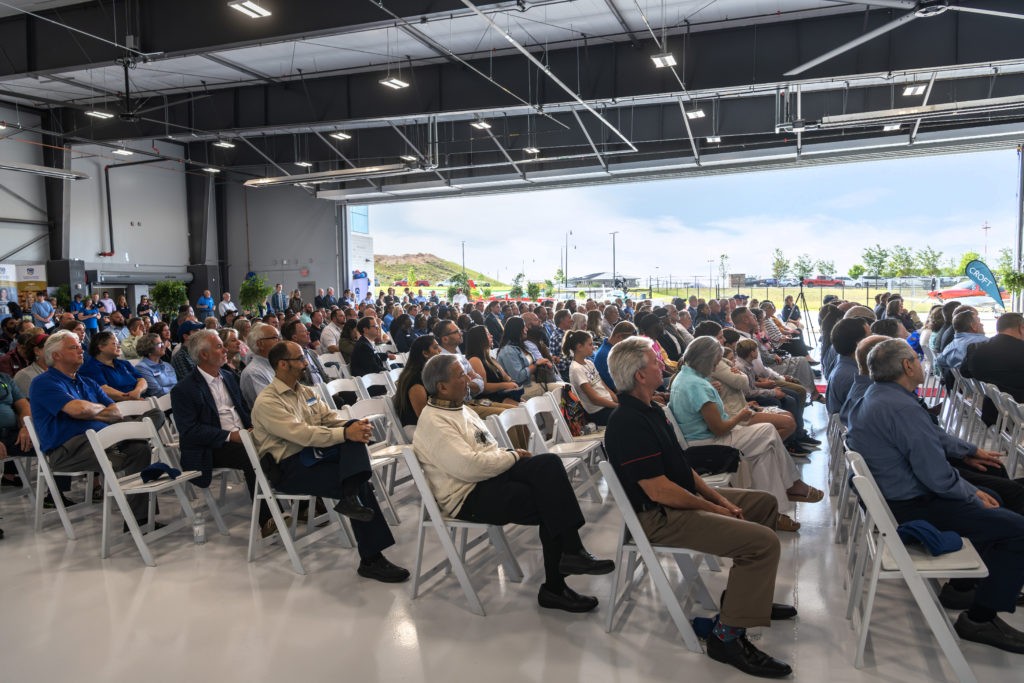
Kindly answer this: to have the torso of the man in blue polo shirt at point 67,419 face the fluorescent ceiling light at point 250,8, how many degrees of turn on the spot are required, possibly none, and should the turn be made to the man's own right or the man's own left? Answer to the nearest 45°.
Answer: approximately 90° to the man's own left
